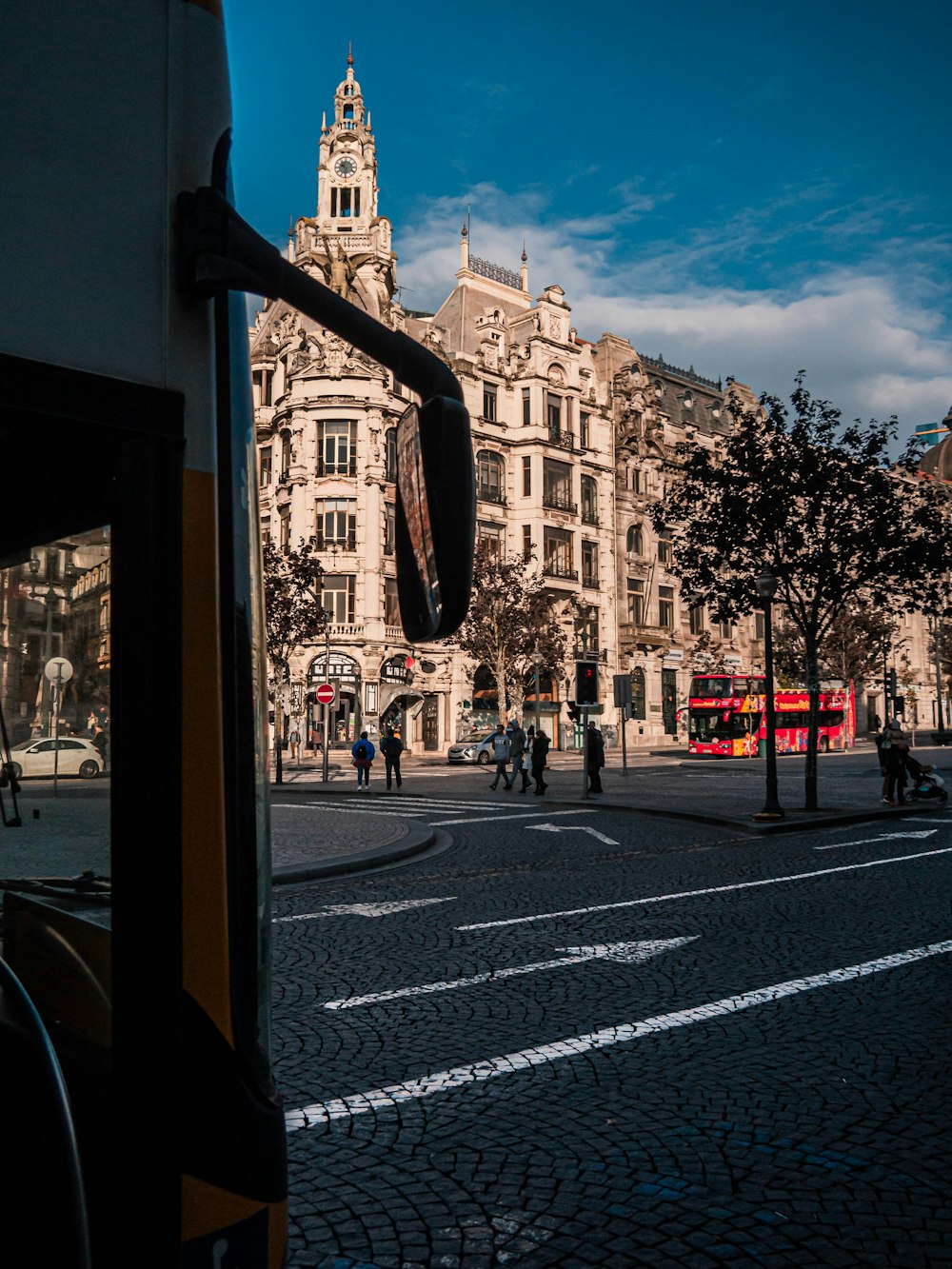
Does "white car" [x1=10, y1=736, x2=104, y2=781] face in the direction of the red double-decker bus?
no

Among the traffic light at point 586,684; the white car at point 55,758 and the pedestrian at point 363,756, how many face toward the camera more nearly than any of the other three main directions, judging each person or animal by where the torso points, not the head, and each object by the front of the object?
1

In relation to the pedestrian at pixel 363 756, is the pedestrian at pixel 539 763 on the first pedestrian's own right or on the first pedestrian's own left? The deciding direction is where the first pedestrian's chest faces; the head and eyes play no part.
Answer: on the first pedestrian's own right

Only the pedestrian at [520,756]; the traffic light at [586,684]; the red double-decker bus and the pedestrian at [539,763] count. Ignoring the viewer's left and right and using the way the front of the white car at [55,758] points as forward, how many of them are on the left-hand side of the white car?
0

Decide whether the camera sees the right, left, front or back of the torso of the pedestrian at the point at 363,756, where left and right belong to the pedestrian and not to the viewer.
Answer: back

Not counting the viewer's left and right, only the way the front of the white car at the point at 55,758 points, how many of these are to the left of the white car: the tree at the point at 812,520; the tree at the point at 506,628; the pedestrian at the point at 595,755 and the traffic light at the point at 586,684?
0

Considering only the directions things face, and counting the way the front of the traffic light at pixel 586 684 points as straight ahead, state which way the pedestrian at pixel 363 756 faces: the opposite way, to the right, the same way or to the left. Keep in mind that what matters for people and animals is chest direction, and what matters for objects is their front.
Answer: the opposite way

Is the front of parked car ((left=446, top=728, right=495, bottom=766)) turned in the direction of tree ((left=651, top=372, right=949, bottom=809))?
no

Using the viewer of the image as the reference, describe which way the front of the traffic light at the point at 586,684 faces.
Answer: facing the viewer

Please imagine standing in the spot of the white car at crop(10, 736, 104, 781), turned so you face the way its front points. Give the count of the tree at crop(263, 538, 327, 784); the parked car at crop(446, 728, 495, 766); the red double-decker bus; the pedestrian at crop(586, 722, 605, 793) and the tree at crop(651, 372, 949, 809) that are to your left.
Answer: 0

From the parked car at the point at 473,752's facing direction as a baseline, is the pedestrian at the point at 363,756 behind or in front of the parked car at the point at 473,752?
in front

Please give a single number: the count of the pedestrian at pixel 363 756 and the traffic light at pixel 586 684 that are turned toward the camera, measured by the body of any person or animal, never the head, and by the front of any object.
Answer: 1

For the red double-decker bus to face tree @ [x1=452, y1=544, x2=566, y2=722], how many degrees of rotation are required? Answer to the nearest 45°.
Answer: approximately 45° to its right

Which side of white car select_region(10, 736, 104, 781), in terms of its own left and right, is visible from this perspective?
left
